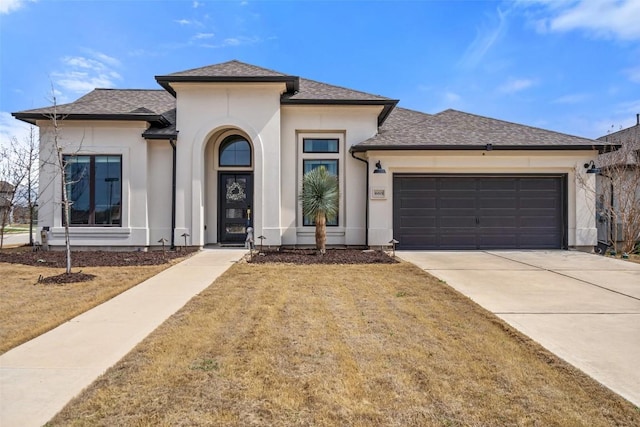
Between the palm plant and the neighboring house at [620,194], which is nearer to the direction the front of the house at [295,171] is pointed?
the palm plant

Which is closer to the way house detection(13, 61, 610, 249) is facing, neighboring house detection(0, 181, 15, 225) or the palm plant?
the palm plant

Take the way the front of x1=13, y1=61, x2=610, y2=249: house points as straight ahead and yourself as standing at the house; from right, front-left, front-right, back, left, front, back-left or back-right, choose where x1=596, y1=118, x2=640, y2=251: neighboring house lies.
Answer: left

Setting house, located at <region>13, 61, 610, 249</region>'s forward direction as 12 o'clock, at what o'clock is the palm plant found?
The palm plant is roughly at 11 o'clock from the house.

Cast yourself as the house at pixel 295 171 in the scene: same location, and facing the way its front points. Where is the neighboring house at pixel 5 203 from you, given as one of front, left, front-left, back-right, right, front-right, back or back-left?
right

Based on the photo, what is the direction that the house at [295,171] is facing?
toward the camera
